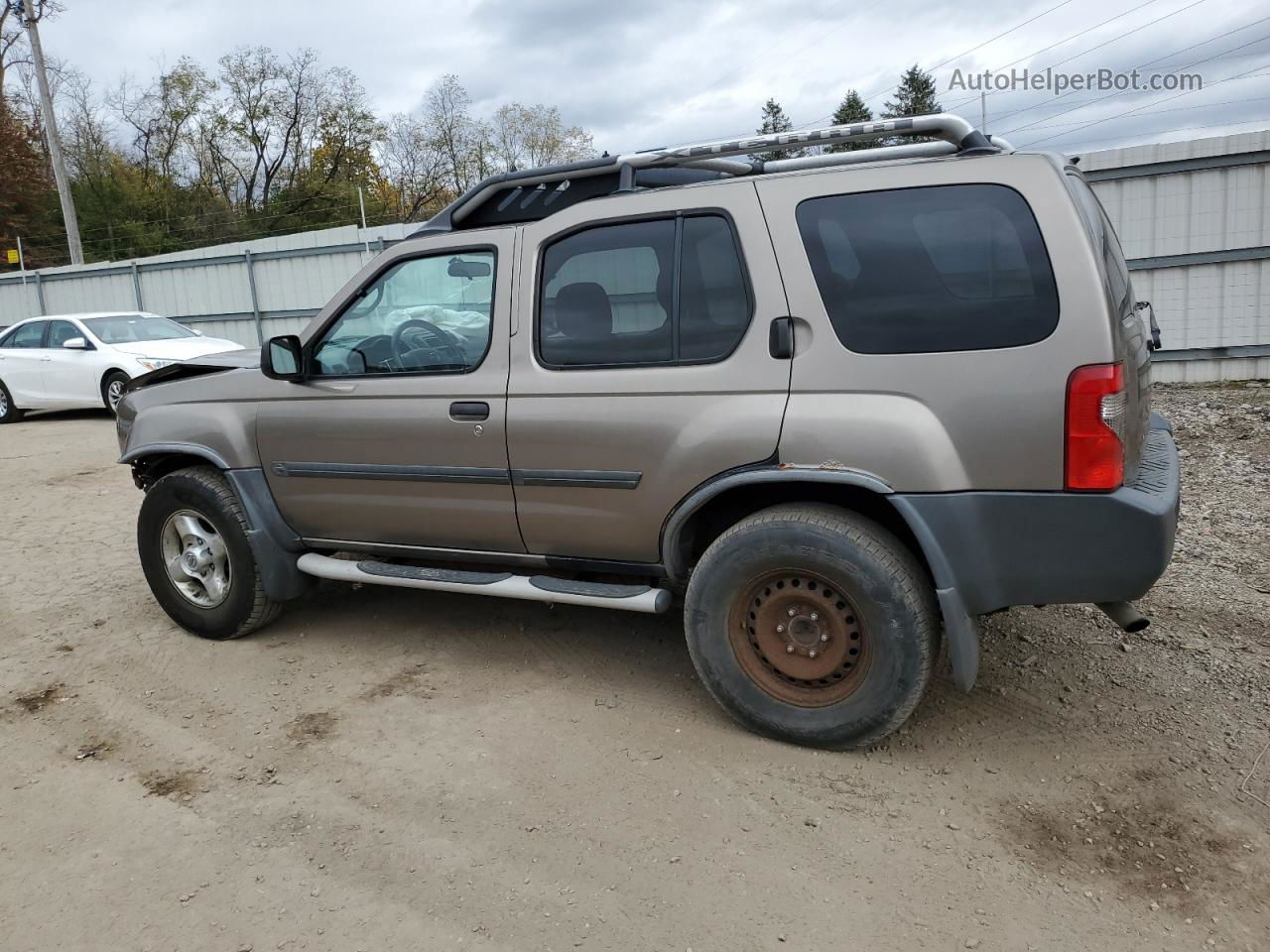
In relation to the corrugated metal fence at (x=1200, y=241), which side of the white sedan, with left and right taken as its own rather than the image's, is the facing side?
front

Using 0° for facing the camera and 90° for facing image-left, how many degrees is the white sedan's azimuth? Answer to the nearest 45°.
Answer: approximately 315°

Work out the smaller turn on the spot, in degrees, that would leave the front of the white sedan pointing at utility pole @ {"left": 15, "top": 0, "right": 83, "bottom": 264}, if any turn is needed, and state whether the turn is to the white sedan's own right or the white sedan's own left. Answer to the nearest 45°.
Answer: approximately 135° to the white sedan's own left

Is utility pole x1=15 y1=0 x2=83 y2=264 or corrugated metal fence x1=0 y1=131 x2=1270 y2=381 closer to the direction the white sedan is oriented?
the corrugated metal fence

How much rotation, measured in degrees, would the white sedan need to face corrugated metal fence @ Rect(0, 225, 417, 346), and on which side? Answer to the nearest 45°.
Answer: approximately 90° to its left
